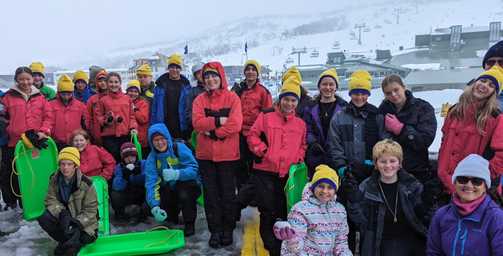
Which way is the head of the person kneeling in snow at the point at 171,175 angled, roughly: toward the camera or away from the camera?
toward the camera

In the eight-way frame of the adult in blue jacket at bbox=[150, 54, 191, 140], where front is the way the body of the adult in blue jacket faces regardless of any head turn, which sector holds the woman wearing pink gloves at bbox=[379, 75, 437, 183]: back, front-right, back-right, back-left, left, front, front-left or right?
front-left

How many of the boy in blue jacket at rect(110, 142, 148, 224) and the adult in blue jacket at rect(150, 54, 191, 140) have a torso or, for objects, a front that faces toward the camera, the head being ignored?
2

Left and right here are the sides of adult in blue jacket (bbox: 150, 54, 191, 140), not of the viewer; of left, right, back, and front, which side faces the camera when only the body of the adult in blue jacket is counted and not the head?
front

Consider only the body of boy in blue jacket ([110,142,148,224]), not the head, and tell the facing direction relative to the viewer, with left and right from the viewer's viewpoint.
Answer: facing the viewer

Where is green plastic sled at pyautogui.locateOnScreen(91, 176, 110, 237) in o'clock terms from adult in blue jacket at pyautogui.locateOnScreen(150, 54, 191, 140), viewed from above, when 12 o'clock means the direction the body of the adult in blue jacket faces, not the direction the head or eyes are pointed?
The green plastic sled is roughly at 1 o'clock from the adult in blue jacket.

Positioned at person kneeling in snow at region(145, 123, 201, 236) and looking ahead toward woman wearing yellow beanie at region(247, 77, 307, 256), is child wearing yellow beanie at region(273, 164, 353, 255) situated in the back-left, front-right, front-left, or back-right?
front-right

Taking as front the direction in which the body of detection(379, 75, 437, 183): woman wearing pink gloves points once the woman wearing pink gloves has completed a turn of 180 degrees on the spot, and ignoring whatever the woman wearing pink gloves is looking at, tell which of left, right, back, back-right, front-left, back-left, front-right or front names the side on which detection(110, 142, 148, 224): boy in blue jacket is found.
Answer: back-left

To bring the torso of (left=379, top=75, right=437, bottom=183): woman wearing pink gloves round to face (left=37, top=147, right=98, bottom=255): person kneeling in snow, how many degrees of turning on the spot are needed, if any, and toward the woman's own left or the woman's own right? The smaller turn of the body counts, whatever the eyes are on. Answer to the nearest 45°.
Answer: approximately 45° to the woman's own right

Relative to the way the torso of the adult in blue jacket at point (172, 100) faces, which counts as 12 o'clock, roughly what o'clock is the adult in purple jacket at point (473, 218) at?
the adult in purple jacket at point (473, 218) is roughly at 11 o'clock from the adult in blue jacket at point (172, 100).

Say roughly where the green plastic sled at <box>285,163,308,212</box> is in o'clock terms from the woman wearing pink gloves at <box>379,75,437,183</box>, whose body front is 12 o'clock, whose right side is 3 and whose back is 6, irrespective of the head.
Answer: The green plastic sled is roughly at 1 o'clock from the woman wearing pink gloves.

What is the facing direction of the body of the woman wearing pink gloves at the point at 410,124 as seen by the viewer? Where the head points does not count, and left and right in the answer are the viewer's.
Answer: facing the viewer and to the left of the viewer

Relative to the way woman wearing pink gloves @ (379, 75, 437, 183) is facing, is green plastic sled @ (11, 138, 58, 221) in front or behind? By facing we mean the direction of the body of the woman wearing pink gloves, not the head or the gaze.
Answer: in front

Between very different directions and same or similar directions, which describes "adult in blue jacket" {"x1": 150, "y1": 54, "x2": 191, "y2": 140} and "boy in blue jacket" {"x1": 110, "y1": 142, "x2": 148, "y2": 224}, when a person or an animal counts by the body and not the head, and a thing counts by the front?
same or similar directions

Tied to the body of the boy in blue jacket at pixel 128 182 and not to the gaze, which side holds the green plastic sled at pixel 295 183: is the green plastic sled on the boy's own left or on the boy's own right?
on the boy's own left
